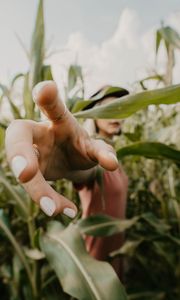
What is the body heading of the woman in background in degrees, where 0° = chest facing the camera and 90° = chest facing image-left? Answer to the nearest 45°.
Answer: approximately 315°
